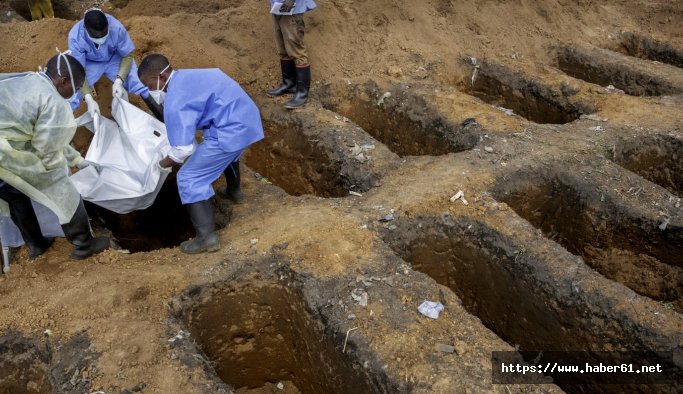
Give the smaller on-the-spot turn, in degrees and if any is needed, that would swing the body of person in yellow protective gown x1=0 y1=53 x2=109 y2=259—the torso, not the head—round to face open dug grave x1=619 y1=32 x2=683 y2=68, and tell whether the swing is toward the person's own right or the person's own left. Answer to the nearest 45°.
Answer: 0° — they already face it

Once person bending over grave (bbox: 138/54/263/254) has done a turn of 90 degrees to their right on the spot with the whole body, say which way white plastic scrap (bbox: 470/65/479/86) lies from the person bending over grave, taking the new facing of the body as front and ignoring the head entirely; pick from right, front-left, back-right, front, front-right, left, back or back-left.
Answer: front-right

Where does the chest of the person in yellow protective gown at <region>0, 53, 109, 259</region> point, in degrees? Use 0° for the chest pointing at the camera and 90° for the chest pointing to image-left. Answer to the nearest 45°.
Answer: approximately 270°

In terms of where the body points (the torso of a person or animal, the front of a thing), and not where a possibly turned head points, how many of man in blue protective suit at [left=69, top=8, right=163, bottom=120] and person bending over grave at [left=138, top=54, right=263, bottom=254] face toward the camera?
1

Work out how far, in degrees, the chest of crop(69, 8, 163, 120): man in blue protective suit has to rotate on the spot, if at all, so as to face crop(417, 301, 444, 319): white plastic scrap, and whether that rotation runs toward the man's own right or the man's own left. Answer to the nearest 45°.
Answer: approximately 45° to the man's own left

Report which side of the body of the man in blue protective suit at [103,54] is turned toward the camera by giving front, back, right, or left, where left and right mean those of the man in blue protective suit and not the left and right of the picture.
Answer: front

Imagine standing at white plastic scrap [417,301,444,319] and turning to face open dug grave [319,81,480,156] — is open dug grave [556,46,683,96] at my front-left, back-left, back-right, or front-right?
front-right

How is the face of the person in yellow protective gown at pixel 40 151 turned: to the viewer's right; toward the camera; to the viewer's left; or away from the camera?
to the viewer's right

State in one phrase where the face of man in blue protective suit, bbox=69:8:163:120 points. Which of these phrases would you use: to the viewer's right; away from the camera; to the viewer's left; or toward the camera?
toward the camera

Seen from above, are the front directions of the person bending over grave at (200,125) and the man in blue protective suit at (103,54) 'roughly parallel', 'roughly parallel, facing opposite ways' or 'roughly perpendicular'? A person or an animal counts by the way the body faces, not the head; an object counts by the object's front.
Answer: roughly perpendicular

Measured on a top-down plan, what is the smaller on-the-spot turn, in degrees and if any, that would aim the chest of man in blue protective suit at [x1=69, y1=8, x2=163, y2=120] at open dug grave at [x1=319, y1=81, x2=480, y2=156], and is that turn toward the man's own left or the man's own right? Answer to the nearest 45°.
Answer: approximately 90° to the man's own left

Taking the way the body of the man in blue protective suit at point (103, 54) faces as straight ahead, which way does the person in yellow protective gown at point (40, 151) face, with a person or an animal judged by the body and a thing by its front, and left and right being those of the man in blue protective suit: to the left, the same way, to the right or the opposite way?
to the left

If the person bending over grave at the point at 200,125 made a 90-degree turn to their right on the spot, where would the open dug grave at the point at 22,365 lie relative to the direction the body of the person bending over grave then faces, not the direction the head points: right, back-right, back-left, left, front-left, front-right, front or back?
back-left

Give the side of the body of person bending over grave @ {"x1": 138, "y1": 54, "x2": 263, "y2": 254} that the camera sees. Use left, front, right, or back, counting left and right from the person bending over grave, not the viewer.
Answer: left

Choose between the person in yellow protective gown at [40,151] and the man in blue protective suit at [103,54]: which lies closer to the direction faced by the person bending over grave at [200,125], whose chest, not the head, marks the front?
the person in yellow protective gown

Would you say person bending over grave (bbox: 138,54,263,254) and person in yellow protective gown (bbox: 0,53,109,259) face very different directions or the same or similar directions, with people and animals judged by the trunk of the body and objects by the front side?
very different directions

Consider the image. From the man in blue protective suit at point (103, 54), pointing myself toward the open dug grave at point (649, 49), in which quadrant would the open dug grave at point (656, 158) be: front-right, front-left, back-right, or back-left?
front-right

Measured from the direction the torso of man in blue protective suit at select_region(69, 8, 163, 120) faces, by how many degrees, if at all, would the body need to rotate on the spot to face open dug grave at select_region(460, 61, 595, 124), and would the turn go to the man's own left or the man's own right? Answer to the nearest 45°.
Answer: approximately 90° to the man's own left
